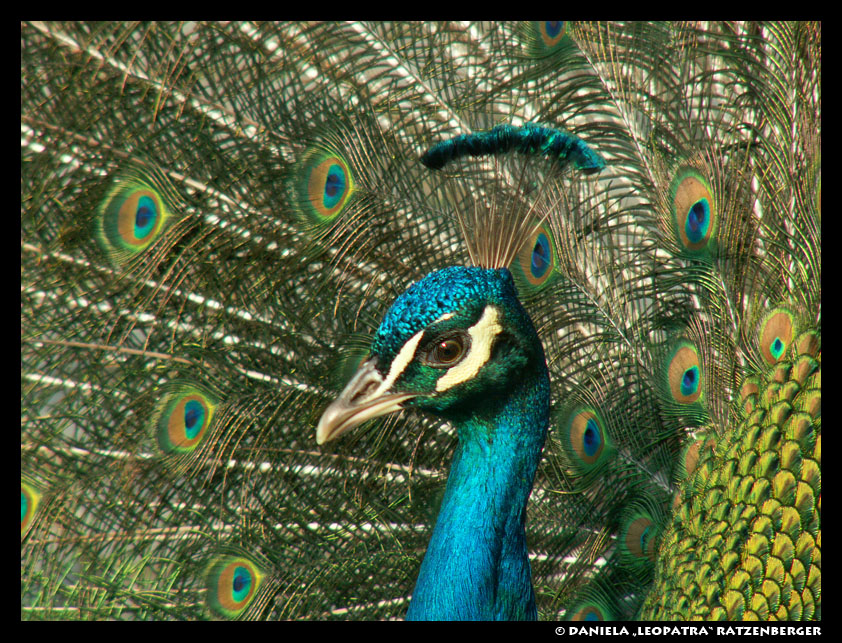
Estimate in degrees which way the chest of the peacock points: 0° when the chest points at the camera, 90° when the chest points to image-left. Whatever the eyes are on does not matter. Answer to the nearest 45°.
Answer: approximately 45°
